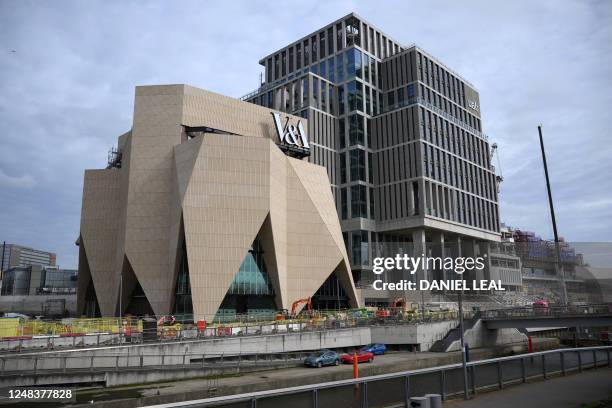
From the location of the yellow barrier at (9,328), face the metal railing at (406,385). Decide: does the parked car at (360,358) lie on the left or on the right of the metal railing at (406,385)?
left

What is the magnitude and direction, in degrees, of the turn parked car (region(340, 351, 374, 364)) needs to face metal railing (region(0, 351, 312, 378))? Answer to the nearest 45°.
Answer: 0° — it already faces it

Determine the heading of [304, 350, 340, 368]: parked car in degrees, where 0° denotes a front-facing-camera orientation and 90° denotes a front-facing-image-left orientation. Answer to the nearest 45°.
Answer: approximately 45°

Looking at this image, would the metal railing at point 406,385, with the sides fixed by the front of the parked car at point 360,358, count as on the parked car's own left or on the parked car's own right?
on the parked car's own left

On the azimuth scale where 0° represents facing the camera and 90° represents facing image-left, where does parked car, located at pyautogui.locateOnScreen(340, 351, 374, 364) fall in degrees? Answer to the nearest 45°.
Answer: approximately 45°

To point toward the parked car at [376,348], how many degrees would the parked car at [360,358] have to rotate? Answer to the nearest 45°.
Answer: approximately 135° to its right

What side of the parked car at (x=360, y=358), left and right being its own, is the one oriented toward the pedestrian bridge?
back

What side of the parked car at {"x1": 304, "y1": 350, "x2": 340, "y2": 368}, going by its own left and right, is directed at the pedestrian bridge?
back
